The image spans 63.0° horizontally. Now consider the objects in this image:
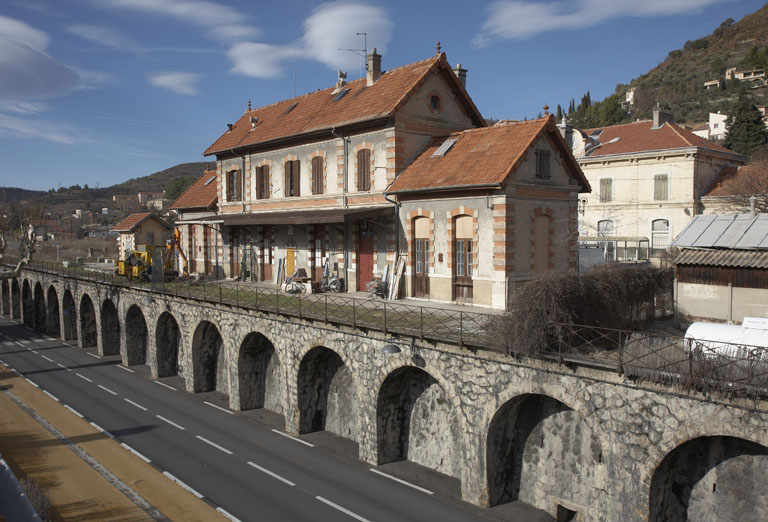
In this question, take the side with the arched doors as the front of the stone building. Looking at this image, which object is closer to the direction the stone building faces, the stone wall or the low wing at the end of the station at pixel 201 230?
the stone wall

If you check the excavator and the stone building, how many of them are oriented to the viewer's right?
1

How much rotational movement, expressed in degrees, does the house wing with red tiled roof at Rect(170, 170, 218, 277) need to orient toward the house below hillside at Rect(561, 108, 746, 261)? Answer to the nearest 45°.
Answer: approximately 135° to its left

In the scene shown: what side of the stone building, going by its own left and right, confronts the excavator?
right

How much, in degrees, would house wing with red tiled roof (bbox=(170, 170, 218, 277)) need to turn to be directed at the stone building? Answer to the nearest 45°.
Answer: approximately 90° to its left

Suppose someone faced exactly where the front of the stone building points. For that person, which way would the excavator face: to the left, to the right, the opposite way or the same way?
the opposite way

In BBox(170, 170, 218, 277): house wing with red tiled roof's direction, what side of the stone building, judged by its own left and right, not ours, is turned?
right

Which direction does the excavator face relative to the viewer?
to the viewer's right

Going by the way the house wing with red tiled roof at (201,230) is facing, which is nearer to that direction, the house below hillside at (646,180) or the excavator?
the excavator
